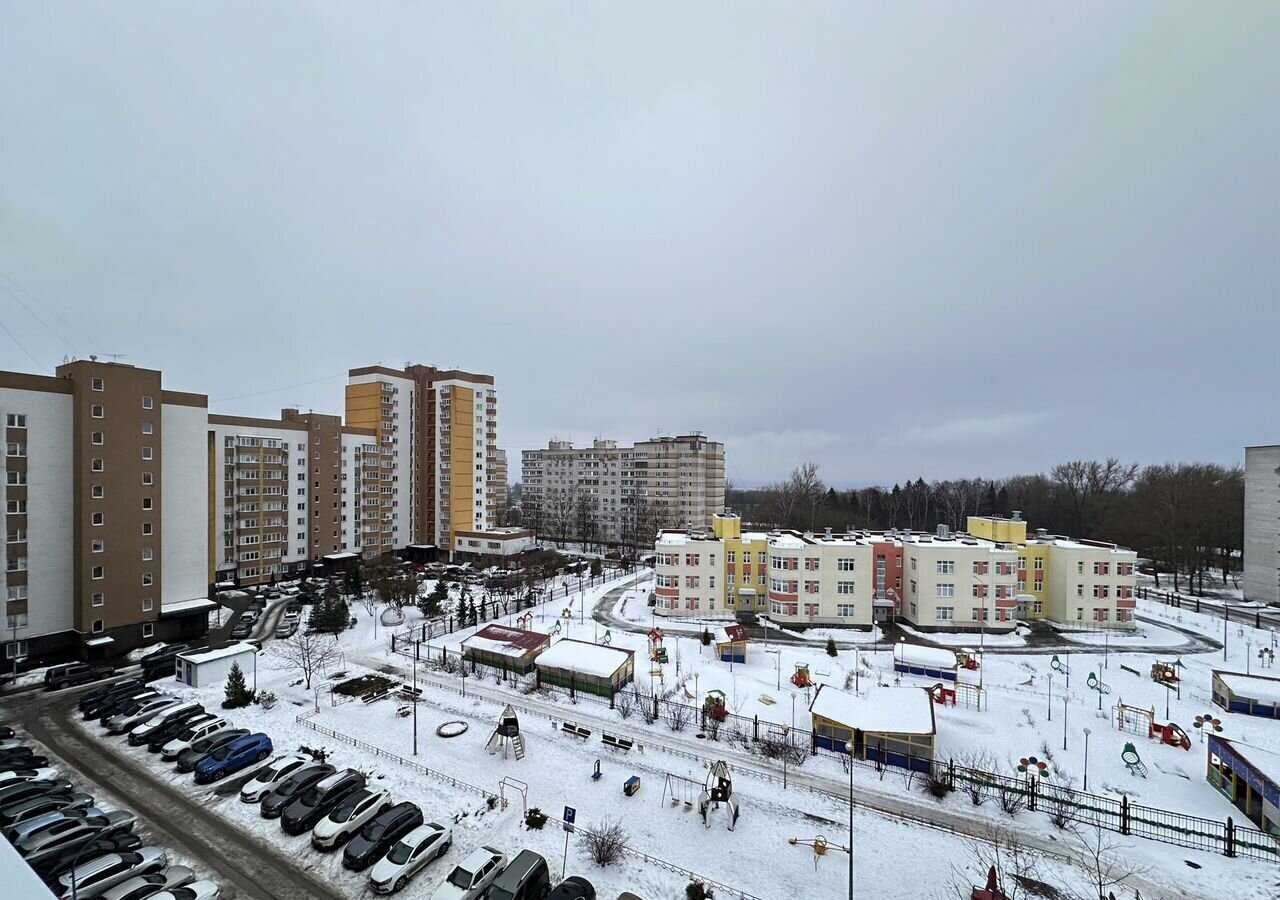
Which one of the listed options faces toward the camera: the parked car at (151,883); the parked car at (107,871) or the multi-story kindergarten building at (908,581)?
the multi-story kindergarten building

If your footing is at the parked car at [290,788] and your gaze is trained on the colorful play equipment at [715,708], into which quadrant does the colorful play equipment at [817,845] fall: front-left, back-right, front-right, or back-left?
front-right

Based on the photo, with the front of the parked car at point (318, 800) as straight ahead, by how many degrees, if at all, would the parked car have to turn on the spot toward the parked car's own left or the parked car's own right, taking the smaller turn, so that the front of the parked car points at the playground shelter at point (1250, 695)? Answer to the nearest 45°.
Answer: approximately 135° to the parked car's own left

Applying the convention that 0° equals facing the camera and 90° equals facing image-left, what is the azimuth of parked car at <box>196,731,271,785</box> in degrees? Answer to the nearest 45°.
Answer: approximately 45°

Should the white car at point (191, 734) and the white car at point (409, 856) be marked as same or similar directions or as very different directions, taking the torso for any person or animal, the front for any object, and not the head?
same or similar directions

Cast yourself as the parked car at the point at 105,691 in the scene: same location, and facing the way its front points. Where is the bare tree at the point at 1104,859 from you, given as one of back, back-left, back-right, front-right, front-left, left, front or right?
left

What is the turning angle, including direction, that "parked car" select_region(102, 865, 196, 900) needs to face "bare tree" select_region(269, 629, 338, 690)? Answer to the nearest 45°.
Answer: approximately 45° to its left
